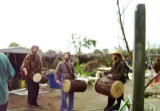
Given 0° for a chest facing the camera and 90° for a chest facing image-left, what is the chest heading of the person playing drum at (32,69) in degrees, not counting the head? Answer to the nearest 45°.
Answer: approximately 315°

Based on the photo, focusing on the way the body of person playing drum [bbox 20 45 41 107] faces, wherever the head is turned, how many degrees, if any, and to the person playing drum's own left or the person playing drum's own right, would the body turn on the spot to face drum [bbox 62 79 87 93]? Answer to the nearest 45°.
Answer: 0° — they already face it

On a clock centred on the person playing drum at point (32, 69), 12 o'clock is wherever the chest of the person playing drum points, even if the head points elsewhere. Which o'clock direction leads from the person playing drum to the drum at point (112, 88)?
The drum is roughly at 12 o'clock from the person playing drum.
